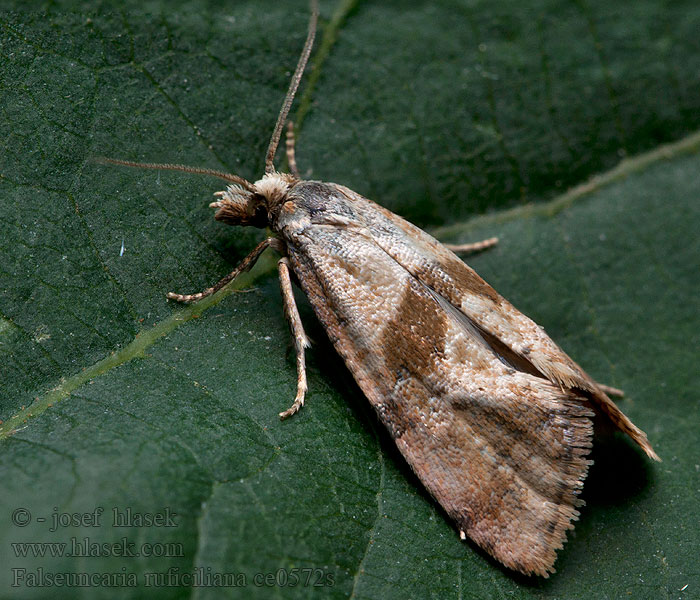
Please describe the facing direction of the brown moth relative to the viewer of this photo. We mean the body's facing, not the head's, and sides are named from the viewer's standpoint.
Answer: facing away from the viewer and to the left of the viewer
